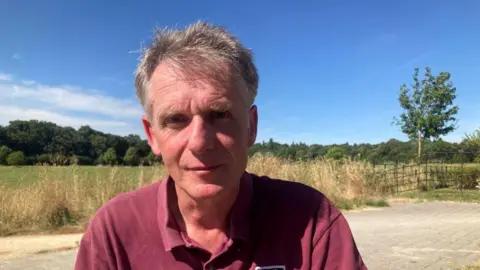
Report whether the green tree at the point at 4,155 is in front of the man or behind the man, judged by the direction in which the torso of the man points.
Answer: behind

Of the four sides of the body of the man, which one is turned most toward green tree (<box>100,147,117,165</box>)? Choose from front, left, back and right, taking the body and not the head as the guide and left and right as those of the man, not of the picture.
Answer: back

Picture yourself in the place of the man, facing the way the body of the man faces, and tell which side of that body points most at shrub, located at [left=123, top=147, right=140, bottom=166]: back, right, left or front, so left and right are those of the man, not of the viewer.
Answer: back

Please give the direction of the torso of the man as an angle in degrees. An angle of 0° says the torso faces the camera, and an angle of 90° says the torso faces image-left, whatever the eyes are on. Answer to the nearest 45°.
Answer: approximately 0°

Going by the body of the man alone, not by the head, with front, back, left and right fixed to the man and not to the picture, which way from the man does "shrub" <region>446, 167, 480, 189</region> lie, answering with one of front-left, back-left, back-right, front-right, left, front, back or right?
back-left

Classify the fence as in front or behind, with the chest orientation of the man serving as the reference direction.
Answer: behind

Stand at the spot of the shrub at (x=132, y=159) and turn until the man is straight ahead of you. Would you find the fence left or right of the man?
left
